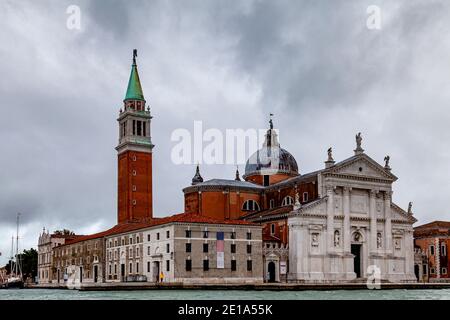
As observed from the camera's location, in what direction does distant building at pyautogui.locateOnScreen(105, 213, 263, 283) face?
facing the viewer and to the left of the viewer
